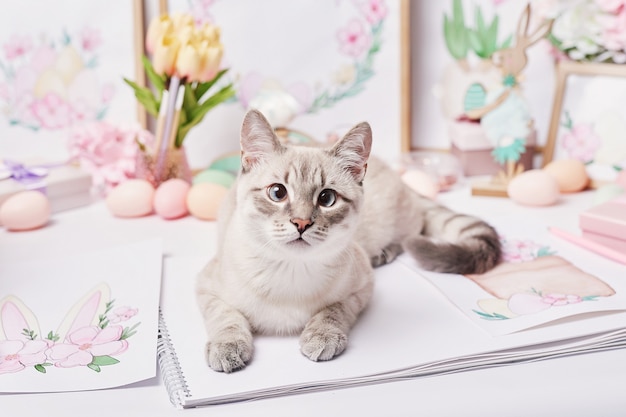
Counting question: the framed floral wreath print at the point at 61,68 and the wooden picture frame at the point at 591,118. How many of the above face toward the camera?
2

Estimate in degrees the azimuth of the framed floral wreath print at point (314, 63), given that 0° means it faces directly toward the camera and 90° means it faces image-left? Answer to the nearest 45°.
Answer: approximately 0°

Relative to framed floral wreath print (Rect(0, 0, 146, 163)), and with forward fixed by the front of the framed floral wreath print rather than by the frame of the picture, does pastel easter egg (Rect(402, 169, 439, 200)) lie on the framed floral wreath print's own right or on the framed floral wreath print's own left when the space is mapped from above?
on the framed floral wreath print's own left

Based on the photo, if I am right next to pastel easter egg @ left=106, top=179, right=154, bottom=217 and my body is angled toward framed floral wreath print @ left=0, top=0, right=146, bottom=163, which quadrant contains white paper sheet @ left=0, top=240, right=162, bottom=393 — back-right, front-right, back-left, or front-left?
back-left

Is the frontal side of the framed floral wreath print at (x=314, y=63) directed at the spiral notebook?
yes

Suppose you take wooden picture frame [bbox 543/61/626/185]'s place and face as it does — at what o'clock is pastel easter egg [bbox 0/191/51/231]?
The pastel easter egg is roughly at 2 o'clock from the wooden picture frame.

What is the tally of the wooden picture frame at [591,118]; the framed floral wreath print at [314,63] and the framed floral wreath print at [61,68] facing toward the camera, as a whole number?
3

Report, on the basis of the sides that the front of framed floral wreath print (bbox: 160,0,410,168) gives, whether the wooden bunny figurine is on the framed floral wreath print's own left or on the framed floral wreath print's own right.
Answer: on the framed floral wreath print's own left

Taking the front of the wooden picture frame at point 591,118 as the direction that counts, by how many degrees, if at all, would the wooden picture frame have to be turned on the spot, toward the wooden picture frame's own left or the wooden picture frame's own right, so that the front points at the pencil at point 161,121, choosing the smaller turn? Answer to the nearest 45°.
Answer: approximately 45° to the wooden picture frame's own right

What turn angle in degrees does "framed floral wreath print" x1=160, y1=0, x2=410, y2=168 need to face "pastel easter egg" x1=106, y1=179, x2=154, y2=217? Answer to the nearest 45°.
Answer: approximately 45° to its right

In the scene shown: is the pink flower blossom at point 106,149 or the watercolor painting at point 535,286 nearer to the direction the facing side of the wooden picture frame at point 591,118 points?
the watercolor painting

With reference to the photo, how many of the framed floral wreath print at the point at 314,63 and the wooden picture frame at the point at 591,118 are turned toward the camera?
2
